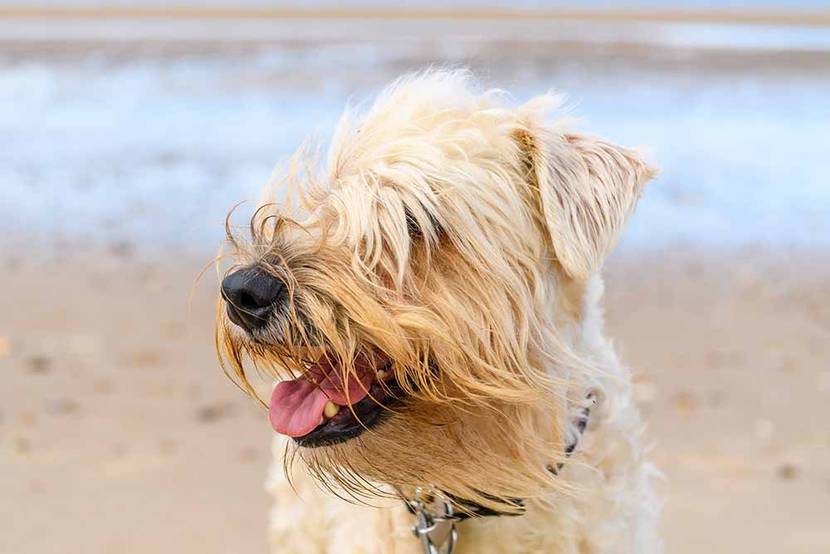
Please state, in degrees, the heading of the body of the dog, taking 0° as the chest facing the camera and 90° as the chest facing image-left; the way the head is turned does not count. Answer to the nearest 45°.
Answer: approximately 45°
